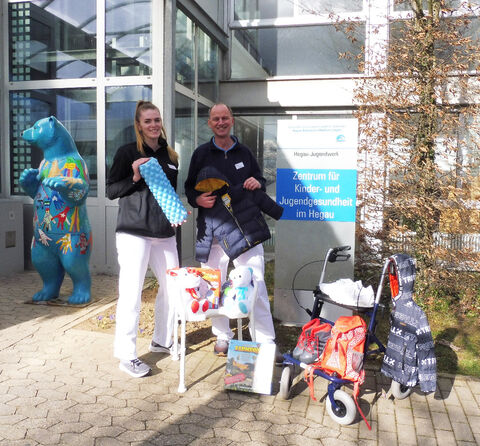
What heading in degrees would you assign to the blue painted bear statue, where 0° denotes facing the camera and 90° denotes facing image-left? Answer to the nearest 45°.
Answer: approximately 45°

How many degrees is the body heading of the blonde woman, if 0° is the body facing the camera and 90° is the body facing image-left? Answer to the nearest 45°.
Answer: approximately 315°

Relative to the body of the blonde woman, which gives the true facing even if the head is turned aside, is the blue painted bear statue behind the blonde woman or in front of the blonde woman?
behind

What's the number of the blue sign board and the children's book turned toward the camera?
2

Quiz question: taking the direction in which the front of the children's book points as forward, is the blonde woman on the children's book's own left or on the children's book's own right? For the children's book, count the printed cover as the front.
on the children's book's own right

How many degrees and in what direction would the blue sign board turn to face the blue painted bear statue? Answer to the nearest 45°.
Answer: approximately 90° to its right

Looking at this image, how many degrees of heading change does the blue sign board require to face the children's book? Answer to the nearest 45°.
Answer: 0° — it already faces it
